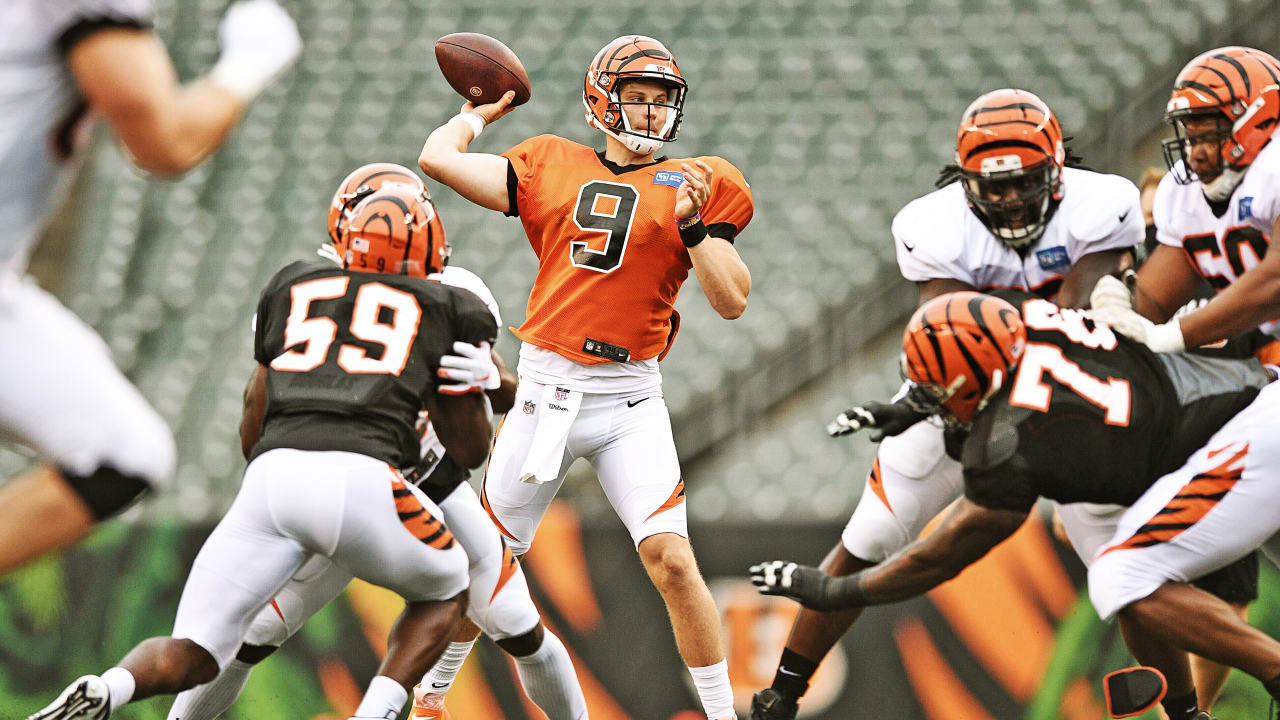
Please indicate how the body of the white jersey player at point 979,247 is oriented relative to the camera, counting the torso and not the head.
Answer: toward the camera

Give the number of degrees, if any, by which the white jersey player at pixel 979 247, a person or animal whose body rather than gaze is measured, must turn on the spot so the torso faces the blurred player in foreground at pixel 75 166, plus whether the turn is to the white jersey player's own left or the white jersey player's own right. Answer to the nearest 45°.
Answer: approximately 45° to the white jersey player's own right

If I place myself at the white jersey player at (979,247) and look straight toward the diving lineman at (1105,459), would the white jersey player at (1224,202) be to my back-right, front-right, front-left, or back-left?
front-left

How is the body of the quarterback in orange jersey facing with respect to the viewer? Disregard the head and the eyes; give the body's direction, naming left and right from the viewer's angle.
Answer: facing the viewer

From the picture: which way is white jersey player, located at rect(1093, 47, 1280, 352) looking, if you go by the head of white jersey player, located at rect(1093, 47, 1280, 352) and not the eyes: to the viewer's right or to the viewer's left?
to the viewer's left

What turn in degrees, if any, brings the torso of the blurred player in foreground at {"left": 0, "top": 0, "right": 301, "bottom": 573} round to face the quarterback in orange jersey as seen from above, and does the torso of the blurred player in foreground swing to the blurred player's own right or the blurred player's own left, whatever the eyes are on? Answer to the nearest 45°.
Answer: approximately 45° to the blurred player's own left

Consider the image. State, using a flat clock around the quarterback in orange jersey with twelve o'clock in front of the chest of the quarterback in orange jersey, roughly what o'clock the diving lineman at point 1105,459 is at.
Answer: The diving lineman is roughly at 10 o'clock from the quarterback in orange jersey.

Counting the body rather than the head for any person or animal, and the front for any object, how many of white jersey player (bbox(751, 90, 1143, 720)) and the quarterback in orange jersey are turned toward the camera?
2

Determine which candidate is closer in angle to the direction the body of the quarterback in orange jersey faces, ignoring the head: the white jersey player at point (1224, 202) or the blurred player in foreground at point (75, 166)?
the blurred player in foreground

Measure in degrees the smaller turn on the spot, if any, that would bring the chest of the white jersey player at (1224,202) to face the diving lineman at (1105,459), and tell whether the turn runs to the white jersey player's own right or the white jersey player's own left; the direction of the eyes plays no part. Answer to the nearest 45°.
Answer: approximately 45° to the white jersey player's own left
